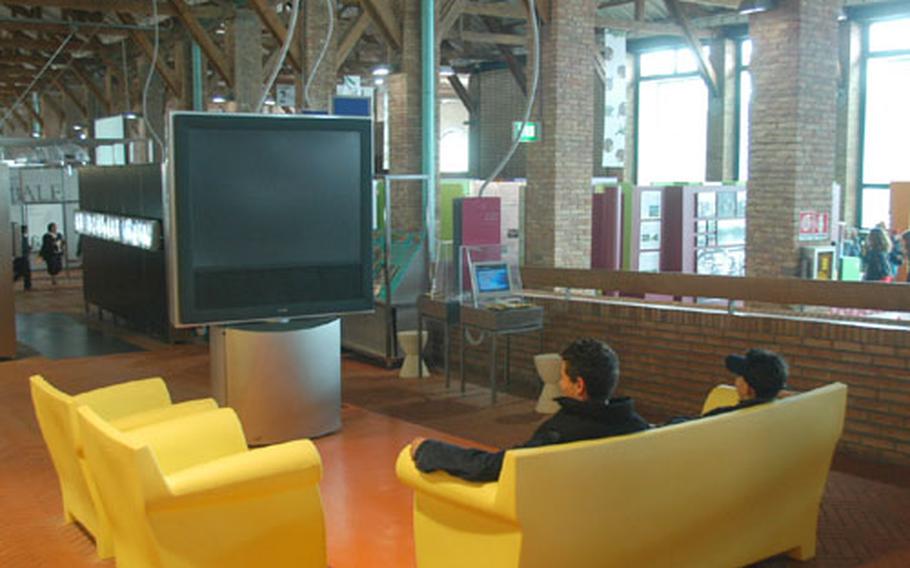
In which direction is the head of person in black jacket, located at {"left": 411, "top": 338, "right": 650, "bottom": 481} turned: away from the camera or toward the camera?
away from the camera

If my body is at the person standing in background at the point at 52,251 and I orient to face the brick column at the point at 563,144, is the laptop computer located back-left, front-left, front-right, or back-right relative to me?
front-right

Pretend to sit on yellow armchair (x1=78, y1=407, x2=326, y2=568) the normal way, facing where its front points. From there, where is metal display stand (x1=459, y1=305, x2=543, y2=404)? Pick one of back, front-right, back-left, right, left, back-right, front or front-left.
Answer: front

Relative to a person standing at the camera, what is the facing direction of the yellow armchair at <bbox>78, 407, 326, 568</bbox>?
facing away from the viewer and to the right of the viewer

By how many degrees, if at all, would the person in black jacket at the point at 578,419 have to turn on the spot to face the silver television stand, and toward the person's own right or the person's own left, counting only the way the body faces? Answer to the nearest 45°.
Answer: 0° — they already face it

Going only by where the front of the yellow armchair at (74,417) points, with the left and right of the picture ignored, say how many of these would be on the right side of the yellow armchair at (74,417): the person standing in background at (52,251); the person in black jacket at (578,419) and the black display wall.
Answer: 1

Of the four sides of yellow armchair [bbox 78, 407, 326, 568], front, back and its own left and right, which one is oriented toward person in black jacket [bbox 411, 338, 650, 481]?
right

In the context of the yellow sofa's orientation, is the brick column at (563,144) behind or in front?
in front

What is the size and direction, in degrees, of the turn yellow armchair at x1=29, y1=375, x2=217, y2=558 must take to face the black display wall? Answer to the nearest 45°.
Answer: approximately 45° to its left

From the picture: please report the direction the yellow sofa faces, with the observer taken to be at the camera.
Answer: facing away from the viewer and to the left of the viewer

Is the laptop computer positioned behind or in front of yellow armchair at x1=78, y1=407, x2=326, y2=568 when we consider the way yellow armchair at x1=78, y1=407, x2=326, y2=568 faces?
in front

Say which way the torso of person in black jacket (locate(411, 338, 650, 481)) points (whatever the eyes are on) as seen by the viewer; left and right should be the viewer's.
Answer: facing away from the viewer and to the left of the viewer

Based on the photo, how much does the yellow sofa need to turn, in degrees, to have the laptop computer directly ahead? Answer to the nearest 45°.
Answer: approximately 45° to its right

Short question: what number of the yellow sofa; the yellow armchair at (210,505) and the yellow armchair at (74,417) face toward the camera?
0

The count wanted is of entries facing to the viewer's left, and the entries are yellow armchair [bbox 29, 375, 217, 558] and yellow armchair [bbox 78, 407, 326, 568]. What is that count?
0
